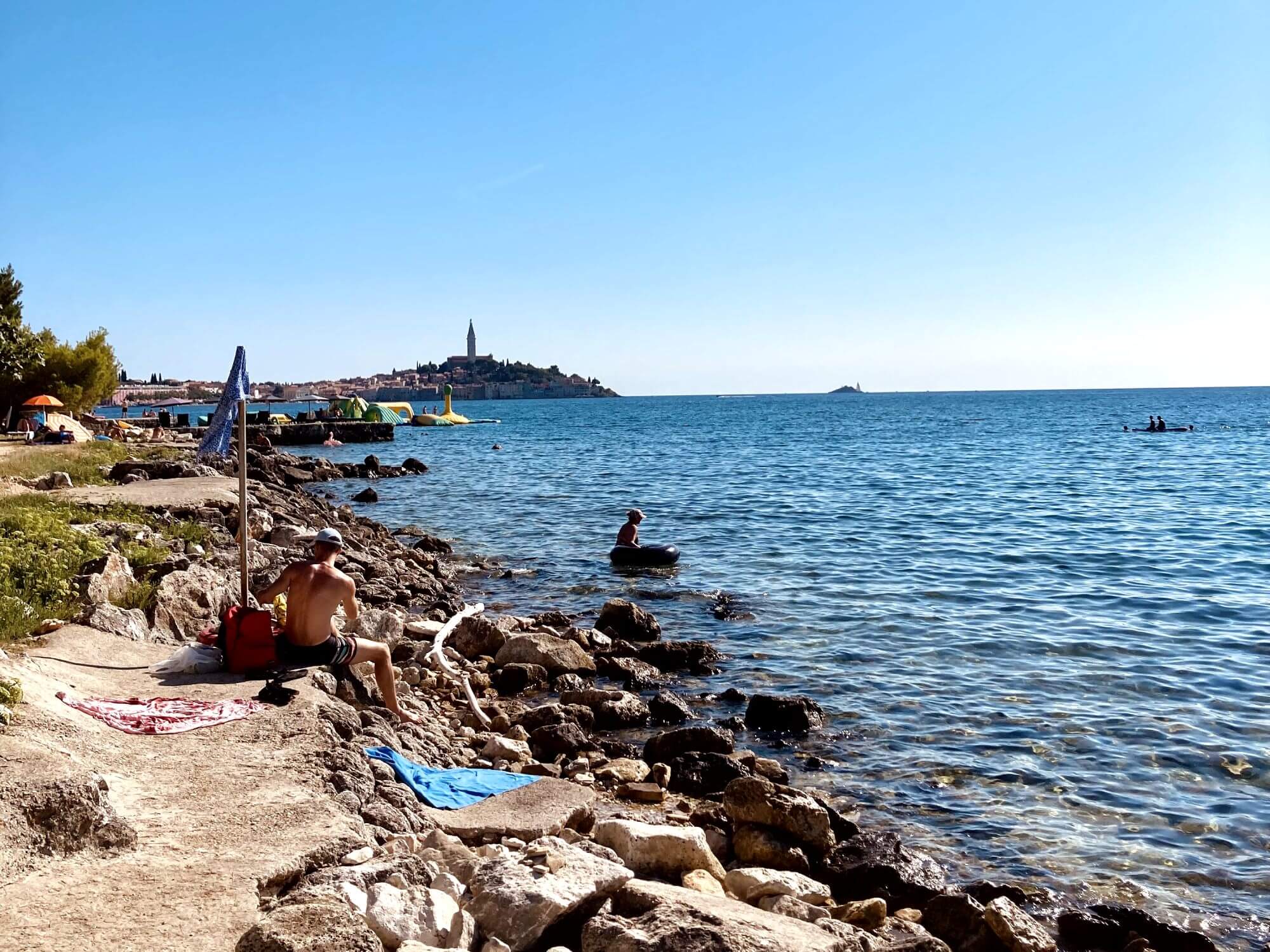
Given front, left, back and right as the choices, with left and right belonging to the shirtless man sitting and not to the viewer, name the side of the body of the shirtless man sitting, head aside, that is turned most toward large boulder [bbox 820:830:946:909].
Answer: right

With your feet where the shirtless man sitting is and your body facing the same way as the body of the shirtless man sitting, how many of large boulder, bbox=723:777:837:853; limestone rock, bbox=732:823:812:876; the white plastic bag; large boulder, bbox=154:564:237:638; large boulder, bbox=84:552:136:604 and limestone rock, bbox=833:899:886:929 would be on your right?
3

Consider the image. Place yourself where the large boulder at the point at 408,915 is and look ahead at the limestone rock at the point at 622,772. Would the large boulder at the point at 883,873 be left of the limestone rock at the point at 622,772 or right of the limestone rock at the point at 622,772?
right

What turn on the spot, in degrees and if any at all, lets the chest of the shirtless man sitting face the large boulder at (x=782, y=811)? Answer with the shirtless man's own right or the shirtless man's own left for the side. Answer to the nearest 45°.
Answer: approximately 90° to the shirtless man's own right

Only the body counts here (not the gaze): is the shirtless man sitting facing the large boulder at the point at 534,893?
no

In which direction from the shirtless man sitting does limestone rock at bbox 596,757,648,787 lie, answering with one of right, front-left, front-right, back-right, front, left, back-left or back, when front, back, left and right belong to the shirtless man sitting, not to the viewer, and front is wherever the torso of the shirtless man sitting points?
front-right

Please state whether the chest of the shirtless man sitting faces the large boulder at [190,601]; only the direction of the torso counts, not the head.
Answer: no

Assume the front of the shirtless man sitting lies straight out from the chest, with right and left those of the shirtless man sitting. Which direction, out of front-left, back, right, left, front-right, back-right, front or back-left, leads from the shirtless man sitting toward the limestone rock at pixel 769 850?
right

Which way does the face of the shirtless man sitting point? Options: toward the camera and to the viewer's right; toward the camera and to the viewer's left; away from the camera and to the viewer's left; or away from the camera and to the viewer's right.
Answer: away from the camera and to the viewer's right

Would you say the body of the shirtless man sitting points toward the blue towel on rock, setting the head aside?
no

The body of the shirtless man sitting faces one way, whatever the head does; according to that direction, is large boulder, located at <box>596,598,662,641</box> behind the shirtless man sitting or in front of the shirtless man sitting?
in front

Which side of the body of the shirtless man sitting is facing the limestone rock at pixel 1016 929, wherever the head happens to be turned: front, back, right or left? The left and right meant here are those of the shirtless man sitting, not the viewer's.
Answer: right

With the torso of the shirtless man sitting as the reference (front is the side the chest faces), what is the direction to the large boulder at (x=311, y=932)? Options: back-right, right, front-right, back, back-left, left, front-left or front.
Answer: back-right

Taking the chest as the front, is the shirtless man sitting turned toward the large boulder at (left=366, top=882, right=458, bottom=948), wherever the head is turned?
no

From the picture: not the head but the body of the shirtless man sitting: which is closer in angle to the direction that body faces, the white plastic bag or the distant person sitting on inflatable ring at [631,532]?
the distant person sitting on inflatable ring

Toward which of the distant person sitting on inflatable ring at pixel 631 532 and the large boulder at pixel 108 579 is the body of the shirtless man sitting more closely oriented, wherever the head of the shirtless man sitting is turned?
the distant person sitting on inflatable ring

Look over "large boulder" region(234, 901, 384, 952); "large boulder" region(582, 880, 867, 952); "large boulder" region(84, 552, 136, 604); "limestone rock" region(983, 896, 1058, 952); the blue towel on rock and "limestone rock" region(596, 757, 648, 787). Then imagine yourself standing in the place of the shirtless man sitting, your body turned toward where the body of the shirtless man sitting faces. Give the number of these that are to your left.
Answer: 1

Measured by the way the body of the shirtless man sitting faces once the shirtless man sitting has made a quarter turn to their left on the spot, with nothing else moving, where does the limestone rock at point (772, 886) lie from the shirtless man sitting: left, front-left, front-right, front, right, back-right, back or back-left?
back

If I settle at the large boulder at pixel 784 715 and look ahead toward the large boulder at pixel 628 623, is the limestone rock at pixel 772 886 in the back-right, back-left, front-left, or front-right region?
back-left

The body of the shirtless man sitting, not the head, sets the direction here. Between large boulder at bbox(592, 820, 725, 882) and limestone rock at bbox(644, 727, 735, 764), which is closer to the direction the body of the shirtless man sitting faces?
the limestone rock

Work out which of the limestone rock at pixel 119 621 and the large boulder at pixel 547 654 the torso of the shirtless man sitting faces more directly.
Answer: the large boulder

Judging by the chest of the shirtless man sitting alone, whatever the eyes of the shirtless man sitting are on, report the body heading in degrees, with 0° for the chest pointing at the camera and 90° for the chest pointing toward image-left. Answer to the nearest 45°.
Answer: approximately 225°
